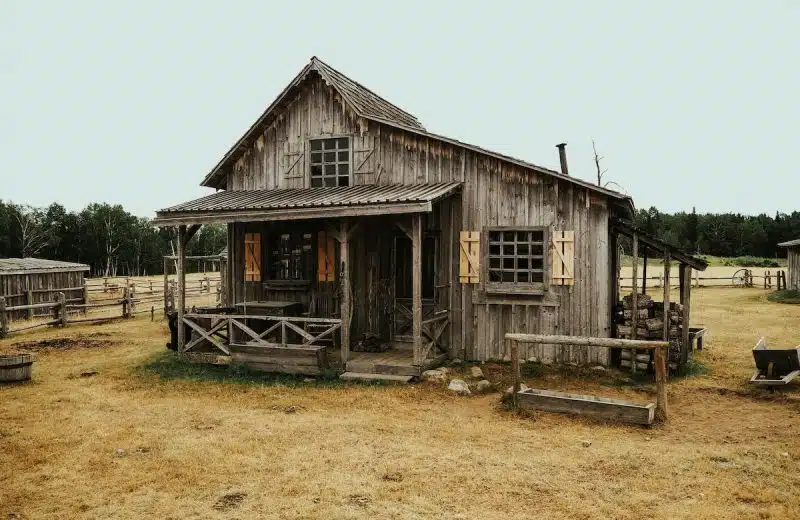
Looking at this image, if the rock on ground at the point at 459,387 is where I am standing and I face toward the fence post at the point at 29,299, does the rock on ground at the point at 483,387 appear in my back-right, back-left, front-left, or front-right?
back-right

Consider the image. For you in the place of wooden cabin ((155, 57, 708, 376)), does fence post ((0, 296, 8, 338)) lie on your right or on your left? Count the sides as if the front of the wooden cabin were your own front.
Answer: on your right

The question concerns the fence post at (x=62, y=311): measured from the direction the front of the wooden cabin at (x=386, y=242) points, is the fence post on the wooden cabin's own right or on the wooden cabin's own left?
on the wooden cabin's own right

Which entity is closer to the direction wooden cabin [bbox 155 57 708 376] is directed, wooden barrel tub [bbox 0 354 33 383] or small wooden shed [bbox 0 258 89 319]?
the wooden barrel tub

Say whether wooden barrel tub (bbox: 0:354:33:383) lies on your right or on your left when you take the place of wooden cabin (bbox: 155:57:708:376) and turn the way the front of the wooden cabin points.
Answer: on your right

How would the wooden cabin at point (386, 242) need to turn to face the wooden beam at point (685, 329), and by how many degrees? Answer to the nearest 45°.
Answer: approximately 90° to its left

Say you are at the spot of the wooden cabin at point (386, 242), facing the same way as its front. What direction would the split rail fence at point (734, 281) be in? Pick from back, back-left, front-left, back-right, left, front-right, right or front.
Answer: back-left

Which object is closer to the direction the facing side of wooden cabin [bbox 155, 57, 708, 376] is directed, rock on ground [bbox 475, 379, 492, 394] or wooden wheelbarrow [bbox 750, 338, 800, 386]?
the rock on ground

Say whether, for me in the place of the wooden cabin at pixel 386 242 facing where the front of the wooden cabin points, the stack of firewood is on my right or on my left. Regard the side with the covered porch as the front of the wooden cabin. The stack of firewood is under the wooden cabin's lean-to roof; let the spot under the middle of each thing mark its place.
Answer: on my left

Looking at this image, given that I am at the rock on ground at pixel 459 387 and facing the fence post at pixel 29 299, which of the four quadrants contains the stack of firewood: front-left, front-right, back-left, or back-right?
back-right

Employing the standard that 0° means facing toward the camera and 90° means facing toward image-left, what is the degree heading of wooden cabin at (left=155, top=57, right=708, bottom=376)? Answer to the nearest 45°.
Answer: approximately 0°

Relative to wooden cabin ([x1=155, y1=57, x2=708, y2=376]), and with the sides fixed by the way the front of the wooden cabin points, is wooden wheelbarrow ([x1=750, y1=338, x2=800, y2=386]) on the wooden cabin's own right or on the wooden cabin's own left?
on the wooden cabin's own left
